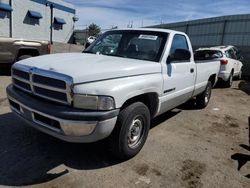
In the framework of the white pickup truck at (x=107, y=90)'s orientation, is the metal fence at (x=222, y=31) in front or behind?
behind

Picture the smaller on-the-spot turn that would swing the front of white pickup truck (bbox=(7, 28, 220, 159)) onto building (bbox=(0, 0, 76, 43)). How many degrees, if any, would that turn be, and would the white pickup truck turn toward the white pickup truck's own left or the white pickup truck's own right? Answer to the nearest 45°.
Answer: approximately 135° to the white pickup truck's own right

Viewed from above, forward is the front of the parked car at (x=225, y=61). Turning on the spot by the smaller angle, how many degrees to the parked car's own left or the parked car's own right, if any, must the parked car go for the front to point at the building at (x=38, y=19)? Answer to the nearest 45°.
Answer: approximately 90° to the parked car's own left

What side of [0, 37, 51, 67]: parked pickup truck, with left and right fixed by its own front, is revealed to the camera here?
left

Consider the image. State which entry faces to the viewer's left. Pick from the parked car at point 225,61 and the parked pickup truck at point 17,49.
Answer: the parked pickup truck at point 17,49

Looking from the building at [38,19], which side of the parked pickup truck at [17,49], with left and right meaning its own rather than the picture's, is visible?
right

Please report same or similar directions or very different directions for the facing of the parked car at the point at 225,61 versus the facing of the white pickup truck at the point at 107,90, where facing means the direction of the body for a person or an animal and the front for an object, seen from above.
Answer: very different directions

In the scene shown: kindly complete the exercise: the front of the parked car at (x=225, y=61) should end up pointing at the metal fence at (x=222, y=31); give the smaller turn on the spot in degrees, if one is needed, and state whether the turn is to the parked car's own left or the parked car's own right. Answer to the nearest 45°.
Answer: approximately 45° to the parked car's own left

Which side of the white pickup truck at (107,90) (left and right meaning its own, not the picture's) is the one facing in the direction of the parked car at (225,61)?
back

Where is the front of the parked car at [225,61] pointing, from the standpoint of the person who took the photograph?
facing away from the viewer and to the right of the viewer

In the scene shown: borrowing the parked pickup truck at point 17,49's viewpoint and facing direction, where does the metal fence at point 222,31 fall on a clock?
The metal fence is roughly at 5 o'clock from the parked pickup truck.

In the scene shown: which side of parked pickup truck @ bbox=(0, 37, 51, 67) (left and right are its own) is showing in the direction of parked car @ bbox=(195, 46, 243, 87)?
back
